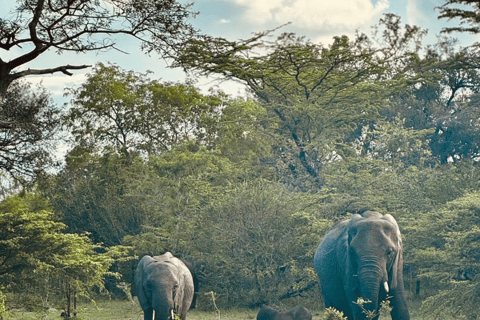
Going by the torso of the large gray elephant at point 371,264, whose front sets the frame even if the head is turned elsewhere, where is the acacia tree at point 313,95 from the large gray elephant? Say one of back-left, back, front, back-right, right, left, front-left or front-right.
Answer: back-left

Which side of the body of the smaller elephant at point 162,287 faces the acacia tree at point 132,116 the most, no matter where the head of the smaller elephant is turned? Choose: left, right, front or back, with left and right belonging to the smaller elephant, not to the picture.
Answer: back

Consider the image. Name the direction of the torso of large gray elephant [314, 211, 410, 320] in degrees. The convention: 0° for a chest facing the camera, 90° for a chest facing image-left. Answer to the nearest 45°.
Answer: approximately 315°

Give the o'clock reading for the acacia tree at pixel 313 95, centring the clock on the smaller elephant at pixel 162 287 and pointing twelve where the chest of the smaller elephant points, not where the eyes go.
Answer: The acacia tree is roughly at 7 o'clock from the smaller elephant.

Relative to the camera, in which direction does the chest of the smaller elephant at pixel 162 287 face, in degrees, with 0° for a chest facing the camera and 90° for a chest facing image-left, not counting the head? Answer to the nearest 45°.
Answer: approximately 0°

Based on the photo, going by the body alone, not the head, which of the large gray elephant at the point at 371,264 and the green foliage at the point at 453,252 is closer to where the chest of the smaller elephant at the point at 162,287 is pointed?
the large gray elephant

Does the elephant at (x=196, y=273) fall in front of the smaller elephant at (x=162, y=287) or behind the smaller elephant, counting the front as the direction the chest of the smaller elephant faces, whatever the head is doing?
behind
